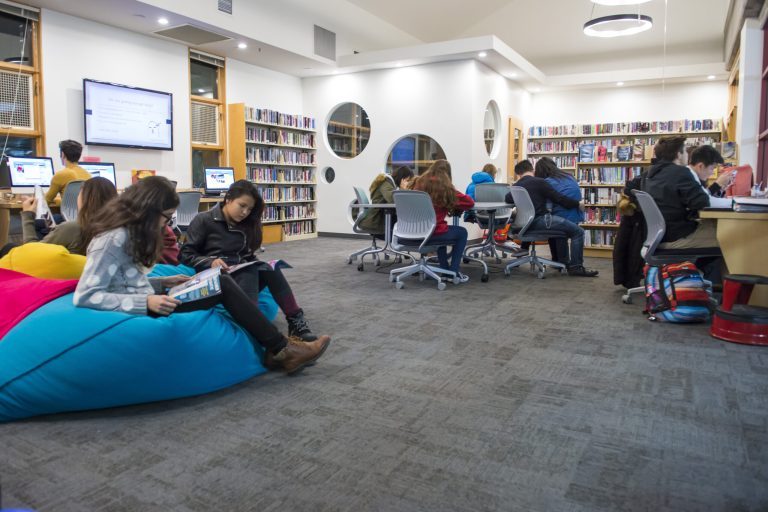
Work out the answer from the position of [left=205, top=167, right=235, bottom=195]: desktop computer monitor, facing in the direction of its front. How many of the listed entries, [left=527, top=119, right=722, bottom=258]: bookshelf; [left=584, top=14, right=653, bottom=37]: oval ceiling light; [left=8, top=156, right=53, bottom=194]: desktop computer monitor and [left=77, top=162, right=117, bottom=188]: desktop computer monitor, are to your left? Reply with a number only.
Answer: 2

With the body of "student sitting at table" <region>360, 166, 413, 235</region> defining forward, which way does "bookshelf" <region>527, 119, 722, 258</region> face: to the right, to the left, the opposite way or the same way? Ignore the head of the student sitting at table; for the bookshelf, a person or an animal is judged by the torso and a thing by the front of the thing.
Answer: to the right

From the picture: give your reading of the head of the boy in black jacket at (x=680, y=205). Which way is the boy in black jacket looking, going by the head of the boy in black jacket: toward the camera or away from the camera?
away from the camera

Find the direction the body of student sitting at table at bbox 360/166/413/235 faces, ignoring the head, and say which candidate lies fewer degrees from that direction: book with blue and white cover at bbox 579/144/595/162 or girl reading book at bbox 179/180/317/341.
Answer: the book with blue and white cover

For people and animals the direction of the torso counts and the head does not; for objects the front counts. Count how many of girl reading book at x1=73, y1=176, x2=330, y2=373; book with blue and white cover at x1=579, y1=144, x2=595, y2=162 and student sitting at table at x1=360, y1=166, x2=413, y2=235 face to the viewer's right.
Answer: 2

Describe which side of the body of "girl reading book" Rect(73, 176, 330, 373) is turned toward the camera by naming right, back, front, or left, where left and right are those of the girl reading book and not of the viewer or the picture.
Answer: right

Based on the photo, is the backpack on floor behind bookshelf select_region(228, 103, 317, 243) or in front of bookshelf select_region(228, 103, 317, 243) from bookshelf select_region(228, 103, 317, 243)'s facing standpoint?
in front

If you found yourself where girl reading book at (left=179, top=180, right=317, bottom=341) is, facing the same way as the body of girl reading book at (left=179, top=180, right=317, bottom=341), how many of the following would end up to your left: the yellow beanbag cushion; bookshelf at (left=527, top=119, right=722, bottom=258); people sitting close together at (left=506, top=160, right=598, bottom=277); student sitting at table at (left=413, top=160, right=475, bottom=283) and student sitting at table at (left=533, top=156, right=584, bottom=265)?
4

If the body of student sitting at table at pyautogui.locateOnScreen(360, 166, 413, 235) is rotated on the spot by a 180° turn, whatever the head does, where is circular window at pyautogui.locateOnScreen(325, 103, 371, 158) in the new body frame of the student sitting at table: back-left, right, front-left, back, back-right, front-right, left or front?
right

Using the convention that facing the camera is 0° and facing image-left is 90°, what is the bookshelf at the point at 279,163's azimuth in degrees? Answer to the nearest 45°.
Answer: approximately 315°

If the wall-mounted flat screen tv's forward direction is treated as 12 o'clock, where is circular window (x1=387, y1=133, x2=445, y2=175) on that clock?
The circular window is roughly at 10 o'clock from the wall-mounted flat screen tv.

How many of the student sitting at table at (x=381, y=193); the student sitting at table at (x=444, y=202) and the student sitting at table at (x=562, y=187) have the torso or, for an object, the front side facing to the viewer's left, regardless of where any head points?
1

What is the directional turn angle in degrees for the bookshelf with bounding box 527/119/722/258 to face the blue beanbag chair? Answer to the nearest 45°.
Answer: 0° — it already faces it

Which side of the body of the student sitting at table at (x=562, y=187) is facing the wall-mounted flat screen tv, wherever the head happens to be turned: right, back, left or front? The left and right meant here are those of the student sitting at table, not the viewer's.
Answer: front
